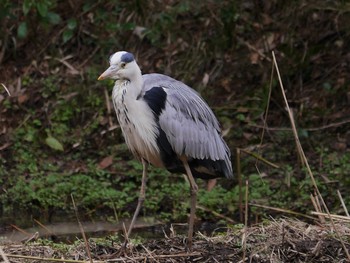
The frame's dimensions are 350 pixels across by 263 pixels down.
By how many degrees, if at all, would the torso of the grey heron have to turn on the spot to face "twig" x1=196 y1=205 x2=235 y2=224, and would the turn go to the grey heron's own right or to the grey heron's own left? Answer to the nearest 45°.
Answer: approximately 135° to the grey heron's own right

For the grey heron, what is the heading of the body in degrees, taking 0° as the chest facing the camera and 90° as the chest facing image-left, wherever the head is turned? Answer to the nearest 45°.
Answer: approximately 45°

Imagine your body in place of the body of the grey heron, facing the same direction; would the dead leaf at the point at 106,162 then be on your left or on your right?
on your right
